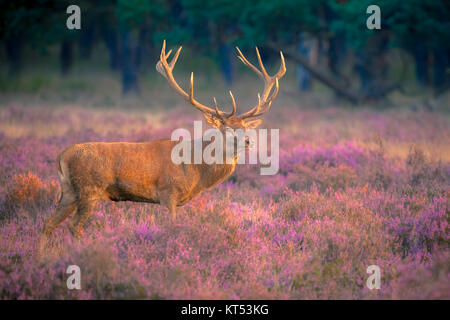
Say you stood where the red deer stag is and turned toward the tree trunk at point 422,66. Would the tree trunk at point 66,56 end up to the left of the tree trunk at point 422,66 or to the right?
left

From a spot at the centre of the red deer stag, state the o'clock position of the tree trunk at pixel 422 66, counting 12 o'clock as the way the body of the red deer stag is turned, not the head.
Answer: The tree trunk is roughly at 10 o'clock from the red deer stag.

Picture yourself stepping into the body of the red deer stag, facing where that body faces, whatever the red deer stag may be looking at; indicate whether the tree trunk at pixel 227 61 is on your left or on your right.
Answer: on your left

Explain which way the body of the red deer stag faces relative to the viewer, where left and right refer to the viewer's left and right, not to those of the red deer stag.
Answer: facing to the right of the viewer

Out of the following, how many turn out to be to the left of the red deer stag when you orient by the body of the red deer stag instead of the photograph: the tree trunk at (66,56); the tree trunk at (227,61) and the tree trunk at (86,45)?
3

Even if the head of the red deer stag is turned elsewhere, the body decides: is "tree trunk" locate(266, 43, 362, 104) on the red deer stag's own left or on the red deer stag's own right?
on the red deer stag's own left

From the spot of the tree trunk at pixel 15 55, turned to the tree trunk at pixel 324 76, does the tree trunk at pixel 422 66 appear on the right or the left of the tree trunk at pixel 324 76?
left

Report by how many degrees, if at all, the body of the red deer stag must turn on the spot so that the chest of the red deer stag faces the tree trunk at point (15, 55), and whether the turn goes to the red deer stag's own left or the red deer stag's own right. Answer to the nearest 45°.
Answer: approximately 90° to the red deer stag's own left

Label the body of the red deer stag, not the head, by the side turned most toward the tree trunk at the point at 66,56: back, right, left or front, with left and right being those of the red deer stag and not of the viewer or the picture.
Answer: left

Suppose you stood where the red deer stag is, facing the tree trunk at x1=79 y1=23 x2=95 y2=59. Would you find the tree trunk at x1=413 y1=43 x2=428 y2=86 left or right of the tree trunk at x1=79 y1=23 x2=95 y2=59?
right

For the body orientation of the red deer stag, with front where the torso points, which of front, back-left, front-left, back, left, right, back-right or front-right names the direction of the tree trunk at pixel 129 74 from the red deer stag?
left

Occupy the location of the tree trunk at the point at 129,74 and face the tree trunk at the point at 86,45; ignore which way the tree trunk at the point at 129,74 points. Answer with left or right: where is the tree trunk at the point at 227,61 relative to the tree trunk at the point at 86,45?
right
